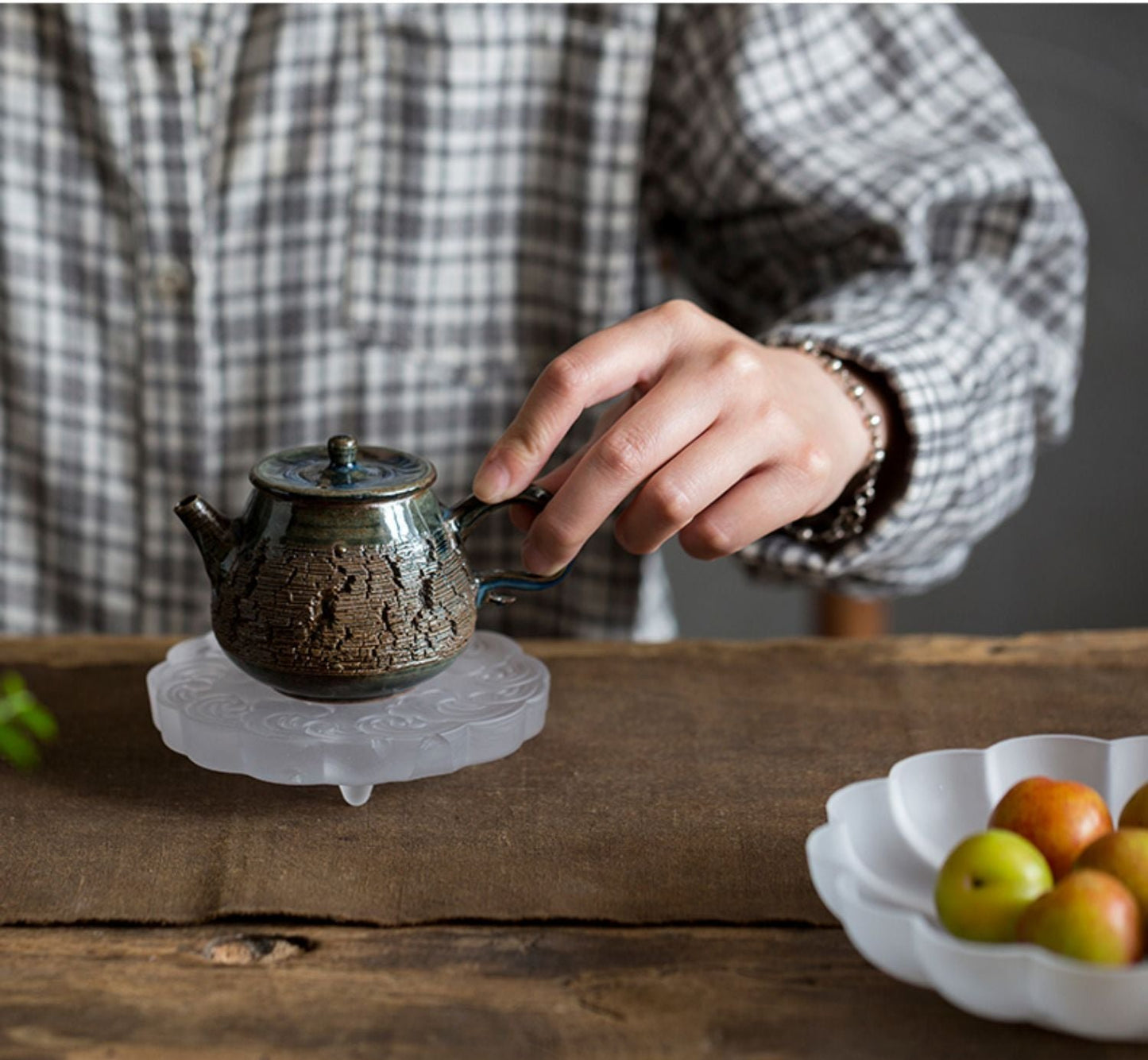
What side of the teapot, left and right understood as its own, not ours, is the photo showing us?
left
